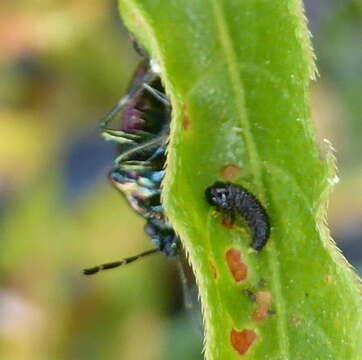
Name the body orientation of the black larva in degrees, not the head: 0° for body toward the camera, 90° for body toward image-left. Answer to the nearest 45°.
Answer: approximately 90°
